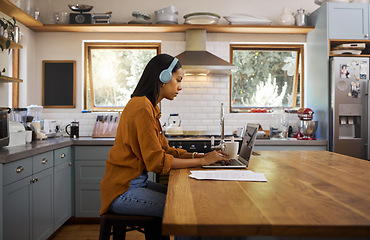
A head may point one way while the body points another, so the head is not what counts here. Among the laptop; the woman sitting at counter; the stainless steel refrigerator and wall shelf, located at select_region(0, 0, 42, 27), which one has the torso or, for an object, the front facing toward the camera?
the stainless steel refrigerator

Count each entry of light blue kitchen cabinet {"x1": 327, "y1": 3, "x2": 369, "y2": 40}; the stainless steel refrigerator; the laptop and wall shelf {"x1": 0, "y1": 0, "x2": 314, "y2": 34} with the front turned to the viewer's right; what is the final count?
0

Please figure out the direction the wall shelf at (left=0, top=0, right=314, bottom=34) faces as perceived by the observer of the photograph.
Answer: facing the viewer

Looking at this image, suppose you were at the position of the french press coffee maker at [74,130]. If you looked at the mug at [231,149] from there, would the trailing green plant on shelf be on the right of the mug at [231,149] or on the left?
right

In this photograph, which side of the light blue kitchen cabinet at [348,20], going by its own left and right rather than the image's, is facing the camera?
front

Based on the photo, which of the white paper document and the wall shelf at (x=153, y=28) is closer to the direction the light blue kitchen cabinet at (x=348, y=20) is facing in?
the white paper document

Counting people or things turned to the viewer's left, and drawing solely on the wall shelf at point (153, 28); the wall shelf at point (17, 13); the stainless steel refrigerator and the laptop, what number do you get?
1

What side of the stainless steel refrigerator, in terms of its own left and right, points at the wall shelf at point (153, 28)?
right

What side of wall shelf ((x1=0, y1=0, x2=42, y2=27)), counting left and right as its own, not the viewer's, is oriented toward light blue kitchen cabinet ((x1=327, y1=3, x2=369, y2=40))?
front

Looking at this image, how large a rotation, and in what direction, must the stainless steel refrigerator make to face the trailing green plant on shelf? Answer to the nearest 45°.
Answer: approximately 45° to its right

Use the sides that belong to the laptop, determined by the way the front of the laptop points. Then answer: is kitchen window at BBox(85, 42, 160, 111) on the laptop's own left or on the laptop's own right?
on the laptop's own right

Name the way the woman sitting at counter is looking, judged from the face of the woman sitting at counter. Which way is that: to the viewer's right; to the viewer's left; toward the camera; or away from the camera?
to the viewer's right

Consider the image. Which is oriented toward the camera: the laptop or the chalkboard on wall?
the chalkboard on wall

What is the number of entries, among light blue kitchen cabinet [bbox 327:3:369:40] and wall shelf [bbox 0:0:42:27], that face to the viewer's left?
0
